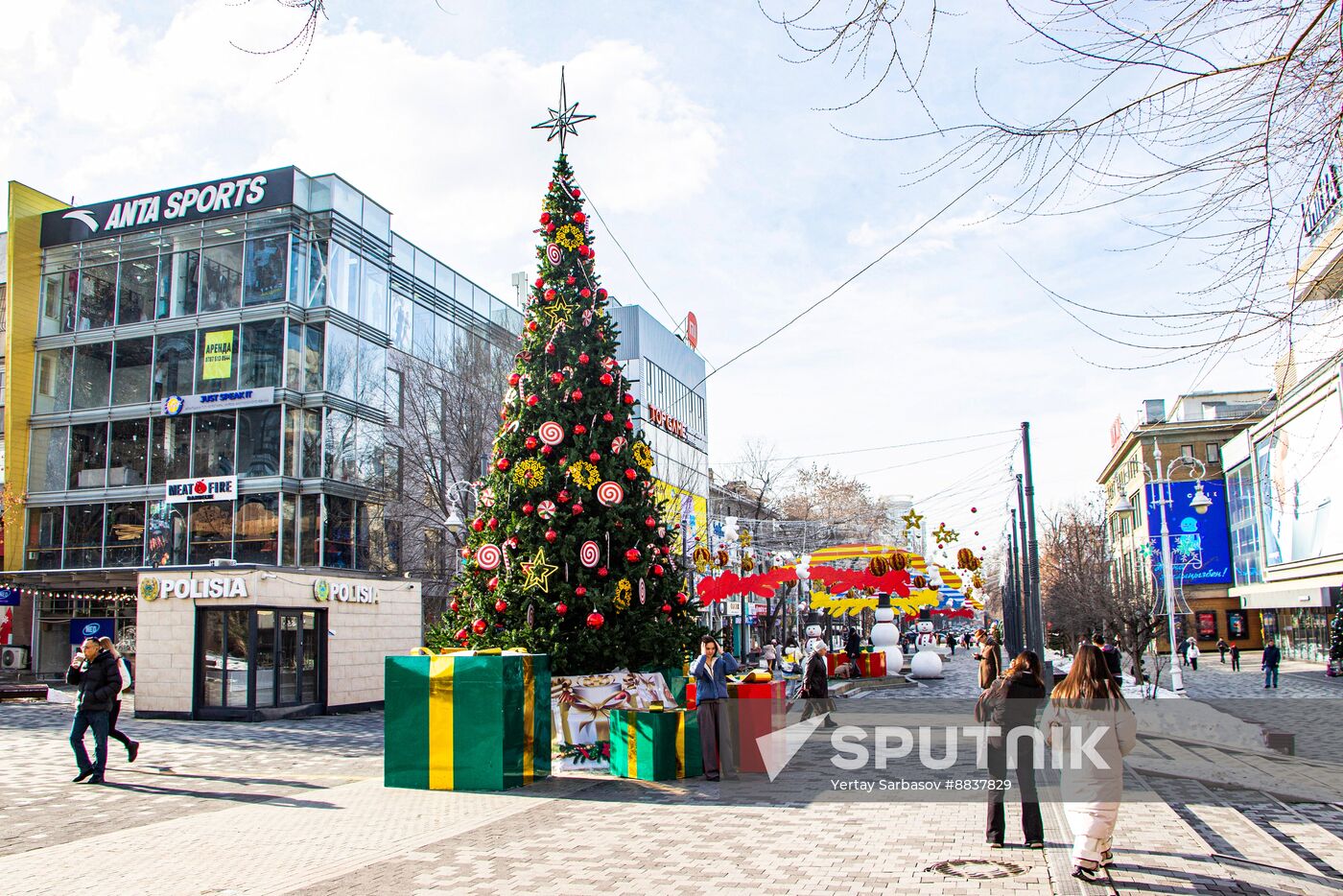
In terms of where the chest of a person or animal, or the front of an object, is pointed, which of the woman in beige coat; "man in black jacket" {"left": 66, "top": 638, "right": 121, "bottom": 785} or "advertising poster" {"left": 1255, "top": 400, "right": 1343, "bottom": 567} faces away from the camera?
the woman in beige coat

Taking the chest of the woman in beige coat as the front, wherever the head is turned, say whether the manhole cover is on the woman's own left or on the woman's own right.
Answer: on the woman's own left

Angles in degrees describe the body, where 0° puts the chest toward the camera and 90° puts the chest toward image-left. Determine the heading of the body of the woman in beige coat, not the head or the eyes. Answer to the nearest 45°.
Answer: approximately 180°

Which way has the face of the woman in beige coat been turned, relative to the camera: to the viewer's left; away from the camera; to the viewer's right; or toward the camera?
away from the camera

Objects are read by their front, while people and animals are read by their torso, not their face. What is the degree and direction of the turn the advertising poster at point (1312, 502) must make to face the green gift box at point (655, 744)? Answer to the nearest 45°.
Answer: approximately 45° to its left

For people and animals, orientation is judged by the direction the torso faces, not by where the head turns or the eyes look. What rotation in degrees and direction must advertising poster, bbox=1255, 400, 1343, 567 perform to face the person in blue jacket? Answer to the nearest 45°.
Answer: approximately 45° to its left

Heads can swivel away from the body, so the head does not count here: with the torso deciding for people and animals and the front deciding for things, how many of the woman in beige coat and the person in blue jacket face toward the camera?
1

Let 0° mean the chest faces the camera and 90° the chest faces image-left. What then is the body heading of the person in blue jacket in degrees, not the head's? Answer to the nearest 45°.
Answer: approximately 0°

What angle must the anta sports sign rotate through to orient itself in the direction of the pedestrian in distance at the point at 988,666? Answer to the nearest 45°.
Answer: approximately 45° to its left

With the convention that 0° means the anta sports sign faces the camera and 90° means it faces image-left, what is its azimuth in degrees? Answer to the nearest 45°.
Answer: approximately 45°

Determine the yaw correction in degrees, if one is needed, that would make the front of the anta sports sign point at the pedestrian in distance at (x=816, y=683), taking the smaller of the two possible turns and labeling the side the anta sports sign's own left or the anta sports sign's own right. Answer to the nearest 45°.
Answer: approximately 90° to the anta sports sign's own left
